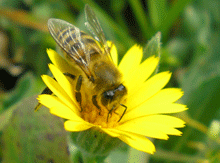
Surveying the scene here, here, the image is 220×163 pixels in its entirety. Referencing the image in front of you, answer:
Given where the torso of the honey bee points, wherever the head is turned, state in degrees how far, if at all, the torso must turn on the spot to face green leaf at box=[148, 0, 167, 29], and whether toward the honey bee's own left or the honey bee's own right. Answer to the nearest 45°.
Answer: approximately 135° to the honey bee's own left
